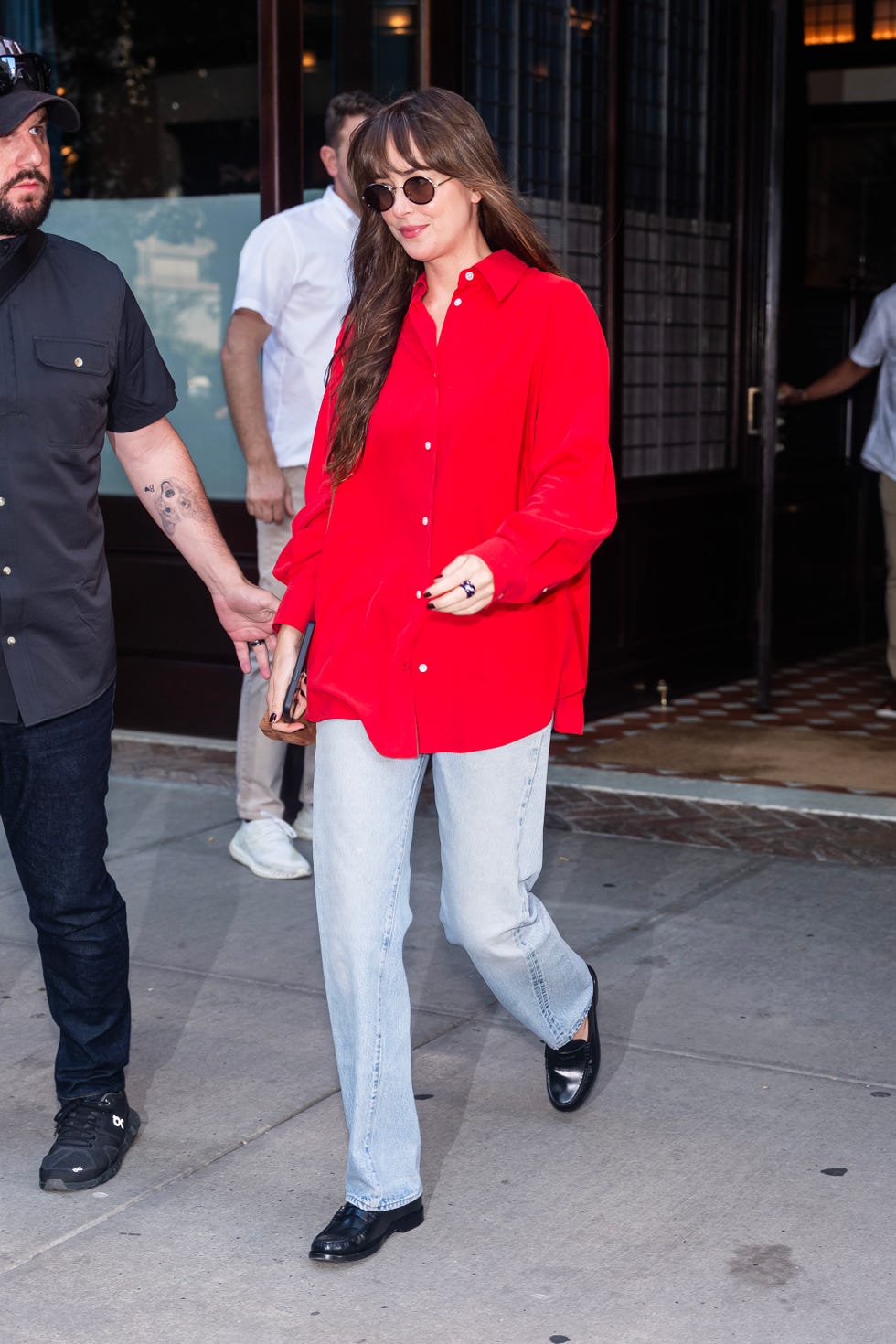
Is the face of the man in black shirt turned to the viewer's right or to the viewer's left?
to the viewer's right

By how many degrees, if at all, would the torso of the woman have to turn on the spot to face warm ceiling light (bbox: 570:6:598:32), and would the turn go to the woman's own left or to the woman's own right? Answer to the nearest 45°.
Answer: approximately 135° to the woman's own right

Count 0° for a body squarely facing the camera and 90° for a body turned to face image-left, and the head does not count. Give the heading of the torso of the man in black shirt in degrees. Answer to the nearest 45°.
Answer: approximately 0°

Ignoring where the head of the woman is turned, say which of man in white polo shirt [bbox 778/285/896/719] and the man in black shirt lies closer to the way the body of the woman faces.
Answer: the man in black shirt
